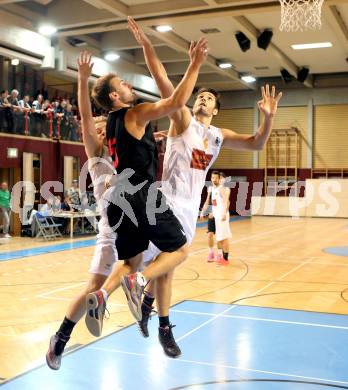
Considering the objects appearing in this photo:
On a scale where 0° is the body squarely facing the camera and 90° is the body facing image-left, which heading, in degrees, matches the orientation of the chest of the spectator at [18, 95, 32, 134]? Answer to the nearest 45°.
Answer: approximately 315°

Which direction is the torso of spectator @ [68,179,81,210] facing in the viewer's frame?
toward the camera

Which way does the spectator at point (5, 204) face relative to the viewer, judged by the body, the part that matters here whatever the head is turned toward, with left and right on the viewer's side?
facing the viewer and to the right of the viewer

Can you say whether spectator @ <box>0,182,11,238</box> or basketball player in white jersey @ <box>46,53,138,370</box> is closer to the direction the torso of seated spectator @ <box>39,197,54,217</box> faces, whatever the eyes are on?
the basketball player in white jersey

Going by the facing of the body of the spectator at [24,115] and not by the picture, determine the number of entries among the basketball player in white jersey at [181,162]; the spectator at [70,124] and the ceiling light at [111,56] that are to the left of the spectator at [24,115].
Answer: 2

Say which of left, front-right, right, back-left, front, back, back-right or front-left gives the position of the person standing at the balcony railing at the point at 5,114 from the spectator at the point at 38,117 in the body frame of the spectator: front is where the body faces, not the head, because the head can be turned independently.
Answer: right
